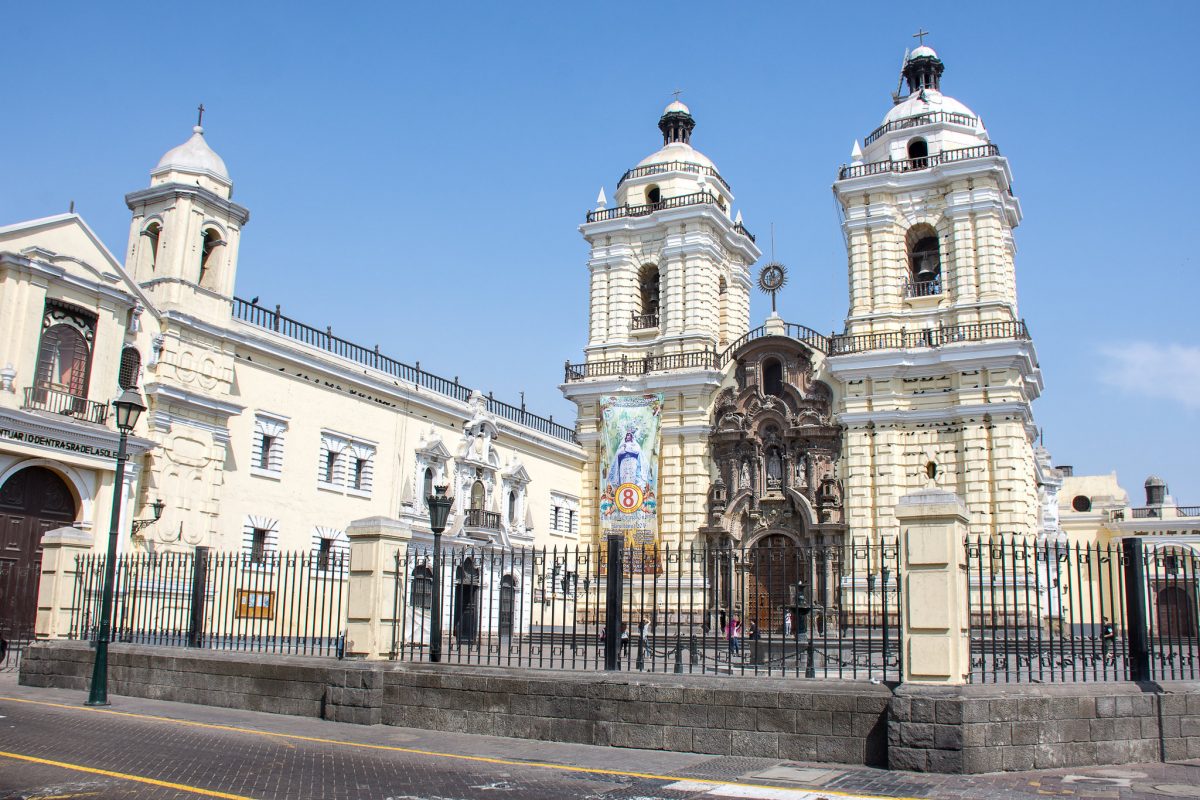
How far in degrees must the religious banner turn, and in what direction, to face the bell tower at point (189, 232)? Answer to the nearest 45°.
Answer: approximately 45° to its right

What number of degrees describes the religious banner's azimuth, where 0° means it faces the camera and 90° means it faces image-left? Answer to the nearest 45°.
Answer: approximately 0°

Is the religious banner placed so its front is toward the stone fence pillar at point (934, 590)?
yes

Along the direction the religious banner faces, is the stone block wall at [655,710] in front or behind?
in front

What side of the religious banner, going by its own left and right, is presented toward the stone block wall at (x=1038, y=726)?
front

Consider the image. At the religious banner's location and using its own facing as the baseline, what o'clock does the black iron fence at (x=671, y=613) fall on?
The black iron fence is roughly at 12 o'clock from the religious banner.
